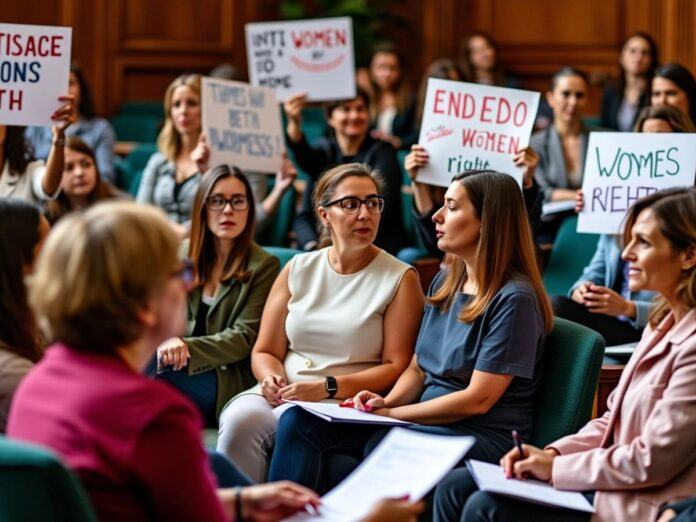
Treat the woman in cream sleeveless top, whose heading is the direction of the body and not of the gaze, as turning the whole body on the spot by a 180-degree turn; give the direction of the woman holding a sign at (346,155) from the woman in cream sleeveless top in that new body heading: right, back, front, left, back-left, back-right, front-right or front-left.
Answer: front-left

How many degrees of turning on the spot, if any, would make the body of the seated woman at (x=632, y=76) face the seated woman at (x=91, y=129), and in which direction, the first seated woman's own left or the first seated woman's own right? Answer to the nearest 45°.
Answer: approximately 90° to the first seated woman's own right

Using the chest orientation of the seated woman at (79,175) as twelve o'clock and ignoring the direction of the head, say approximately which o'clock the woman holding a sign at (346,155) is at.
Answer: The woman holding a sign is roughly at 9 o'clock from the seated woman.

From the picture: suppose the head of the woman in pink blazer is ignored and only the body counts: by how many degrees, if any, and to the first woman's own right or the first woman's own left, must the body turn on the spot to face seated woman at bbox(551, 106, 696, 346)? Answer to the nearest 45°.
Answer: approximately 90° to the first woman's own right

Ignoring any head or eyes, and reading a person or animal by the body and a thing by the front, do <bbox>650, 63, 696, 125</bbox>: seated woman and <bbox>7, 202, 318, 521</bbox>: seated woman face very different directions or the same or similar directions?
very different directions

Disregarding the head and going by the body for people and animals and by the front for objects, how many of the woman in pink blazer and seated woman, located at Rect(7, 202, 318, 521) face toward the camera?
0

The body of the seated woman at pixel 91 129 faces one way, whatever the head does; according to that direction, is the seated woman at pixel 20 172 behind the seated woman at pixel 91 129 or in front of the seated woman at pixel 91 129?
in front

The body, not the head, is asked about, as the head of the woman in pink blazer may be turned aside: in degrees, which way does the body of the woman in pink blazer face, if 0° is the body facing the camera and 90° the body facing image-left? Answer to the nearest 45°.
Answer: approximately 90°

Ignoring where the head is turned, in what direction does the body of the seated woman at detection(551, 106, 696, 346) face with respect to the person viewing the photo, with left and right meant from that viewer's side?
facing the viewer and to the left of the viewer

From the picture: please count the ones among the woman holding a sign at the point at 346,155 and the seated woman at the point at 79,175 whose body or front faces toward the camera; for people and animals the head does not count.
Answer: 2

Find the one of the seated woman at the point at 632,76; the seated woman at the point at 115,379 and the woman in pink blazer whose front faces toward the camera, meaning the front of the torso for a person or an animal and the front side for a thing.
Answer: the seated woman at the point at 632,76

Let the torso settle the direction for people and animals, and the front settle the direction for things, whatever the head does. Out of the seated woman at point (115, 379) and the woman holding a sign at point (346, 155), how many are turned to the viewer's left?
0

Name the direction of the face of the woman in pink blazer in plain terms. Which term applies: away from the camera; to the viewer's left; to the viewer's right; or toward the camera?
to the viewer's left

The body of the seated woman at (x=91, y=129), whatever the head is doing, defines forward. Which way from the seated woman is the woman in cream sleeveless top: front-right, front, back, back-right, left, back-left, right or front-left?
front-left
